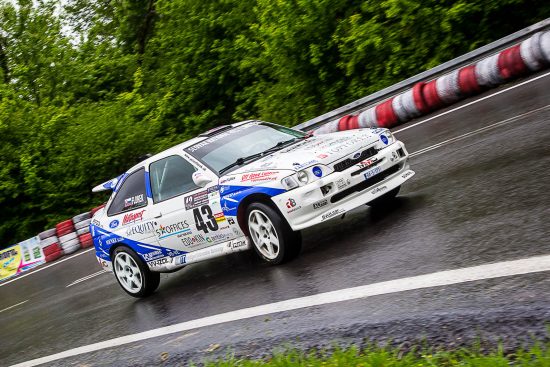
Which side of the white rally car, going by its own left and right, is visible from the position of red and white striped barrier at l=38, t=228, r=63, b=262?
back

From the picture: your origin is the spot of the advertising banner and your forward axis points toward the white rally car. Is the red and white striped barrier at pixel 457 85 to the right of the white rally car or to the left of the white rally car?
left

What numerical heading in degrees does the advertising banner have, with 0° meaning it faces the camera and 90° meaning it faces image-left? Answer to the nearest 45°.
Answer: approximately 0°

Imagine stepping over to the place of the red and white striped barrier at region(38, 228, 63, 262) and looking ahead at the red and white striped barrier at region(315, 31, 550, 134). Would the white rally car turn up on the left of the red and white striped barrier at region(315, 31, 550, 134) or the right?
right

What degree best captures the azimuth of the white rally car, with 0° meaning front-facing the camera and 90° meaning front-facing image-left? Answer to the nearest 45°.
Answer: approximately 315°

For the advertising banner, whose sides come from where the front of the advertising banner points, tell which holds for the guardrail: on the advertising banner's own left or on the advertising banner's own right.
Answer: on the advertising banner's own left

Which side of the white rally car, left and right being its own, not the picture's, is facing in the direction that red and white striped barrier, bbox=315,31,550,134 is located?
left
